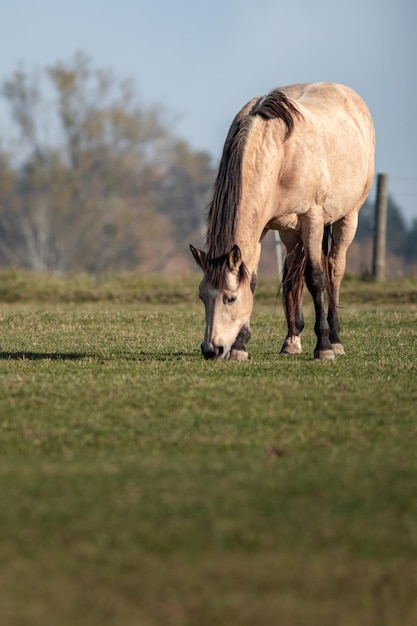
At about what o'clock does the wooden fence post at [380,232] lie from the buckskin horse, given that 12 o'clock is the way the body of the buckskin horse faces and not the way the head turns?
The wooden fence post is roughly at 5 o'clock from the buckskin horse.

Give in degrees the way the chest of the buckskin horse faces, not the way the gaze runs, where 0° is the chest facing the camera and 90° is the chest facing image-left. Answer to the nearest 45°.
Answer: approximately 45°
